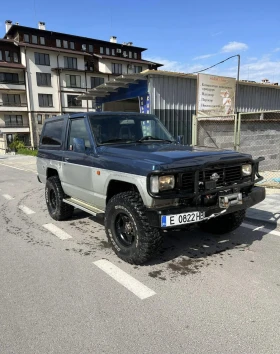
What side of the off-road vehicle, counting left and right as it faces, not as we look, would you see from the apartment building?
back

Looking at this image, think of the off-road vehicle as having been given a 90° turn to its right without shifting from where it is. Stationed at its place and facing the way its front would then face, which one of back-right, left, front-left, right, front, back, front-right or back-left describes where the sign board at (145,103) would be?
back-right

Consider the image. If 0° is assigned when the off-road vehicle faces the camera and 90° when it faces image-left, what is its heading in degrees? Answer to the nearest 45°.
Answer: approximately 315°

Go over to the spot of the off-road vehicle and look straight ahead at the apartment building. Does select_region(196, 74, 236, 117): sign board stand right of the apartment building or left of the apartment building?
right

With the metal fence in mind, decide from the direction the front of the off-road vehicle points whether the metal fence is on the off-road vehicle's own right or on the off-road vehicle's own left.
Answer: on the off-road vehicle's own left

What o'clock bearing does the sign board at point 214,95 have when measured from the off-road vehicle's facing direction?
The sign board is roughly at 8 o'clock from the off-road vehicle.
